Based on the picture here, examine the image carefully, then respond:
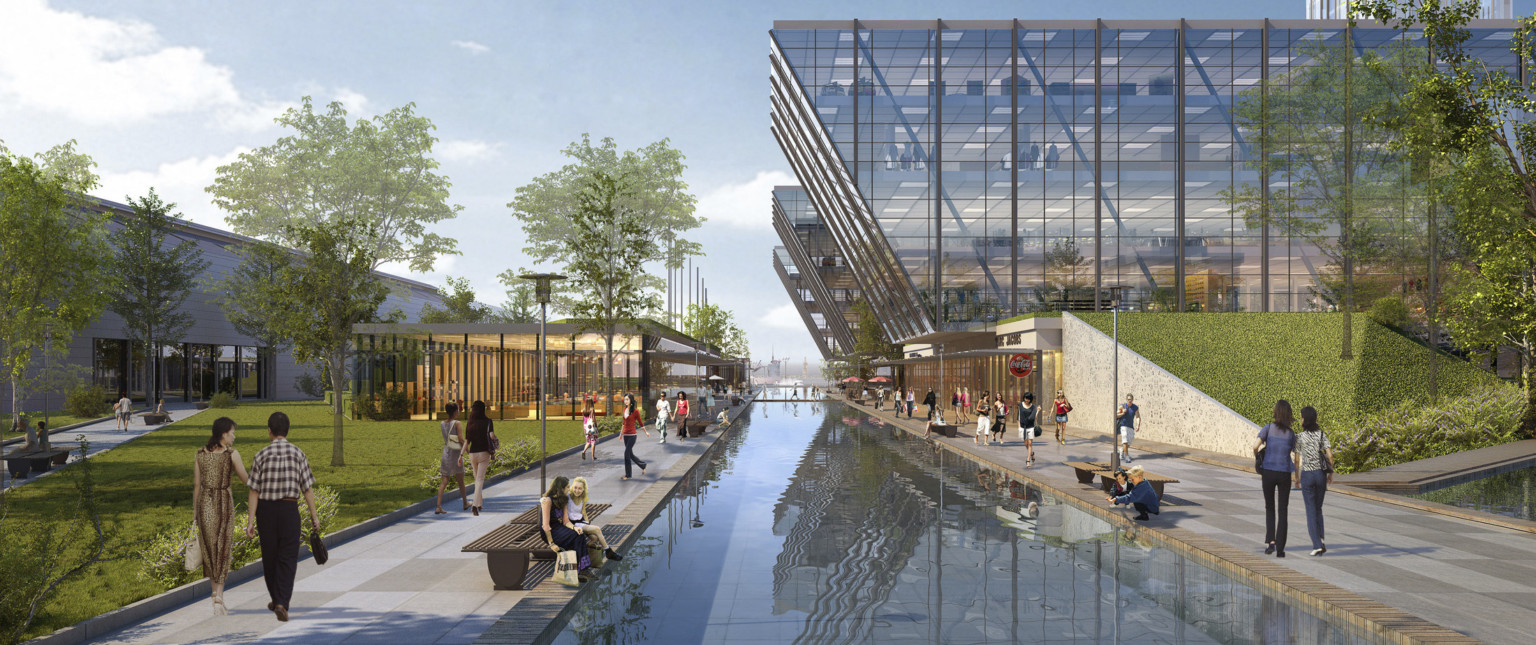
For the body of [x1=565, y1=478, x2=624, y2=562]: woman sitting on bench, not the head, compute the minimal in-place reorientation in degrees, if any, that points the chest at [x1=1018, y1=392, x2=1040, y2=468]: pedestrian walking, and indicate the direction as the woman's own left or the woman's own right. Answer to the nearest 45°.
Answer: approximately 90° to the woman's own left

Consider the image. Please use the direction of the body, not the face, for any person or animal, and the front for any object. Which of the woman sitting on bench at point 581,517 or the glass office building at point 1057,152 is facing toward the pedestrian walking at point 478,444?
the glass office building

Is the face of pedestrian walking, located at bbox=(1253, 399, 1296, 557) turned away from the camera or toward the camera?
away from the camera

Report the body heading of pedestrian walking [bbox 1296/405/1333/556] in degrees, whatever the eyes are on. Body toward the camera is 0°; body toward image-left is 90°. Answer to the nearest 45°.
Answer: approximately 180°

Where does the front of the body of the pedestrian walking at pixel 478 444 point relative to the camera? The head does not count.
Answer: away from the camera

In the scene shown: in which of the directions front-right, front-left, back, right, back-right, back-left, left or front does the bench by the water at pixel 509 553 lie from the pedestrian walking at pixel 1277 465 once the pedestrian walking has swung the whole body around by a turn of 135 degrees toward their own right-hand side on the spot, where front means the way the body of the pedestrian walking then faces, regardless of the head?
right

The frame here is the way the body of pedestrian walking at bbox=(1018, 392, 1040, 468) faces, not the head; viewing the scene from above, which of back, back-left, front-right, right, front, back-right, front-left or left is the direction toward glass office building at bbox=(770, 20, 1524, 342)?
back

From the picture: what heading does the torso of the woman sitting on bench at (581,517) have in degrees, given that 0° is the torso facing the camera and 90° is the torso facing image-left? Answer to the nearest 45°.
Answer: approximately 315°

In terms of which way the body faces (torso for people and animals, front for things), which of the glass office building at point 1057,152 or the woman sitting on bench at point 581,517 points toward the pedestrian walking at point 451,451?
the glass office building

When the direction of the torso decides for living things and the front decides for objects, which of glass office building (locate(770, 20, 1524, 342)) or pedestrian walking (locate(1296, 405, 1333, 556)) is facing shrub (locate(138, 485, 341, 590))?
the glass office building
